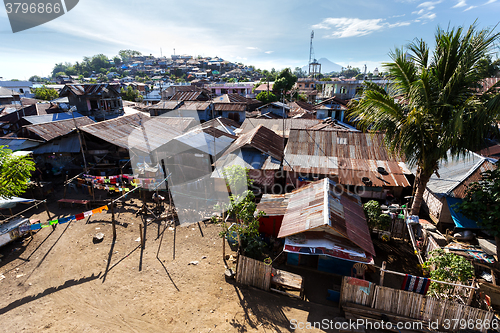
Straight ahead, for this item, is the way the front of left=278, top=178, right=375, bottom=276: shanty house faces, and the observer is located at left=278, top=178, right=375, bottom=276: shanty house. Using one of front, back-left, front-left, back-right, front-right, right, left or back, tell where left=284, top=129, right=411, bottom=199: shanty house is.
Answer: back

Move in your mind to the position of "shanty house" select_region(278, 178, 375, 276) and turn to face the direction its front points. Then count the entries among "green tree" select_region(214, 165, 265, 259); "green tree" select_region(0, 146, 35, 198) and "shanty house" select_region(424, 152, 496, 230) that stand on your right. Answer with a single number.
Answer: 2

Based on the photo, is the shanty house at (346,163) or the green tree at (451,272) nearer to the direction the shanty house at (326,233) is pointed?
the green tree

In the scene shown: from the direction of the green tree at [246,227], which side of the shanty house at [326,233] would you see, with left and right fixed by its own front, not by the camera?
right

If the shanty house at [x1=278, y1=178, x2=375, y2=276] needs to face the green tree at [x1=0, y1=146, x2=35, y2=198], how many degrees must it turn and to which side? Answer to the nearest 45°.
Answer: approximately 90° to its right

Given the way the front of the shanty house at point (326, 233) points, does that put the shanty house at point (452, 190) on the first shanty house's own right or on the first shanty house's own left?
on the first shanty house's own left

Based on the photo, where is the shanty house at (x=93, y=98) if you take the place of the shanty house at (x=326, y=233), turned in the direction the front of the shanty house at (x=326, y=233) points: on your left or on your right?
on your right

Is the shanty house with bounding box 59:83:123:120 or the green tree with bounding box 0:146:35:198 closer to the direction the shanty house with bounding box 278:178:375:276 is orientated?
the green tree

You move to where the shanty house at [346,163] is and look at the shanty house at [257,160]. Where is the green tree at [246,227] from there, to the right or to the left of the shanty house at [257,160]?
left

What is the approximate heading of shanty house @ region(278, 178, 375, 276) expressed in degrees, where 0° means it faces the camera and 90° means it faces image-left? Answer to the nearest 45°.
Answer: approximately 0°

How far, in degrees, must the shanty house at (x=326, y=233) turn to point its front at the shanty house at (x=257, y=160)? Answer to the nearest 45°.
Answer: approximately 135° to its right

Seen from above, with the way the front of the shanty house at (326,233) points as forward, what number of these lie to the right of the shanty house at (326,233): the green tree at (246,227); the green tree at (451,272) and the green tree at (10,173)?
2
